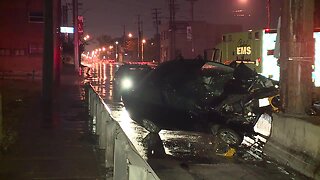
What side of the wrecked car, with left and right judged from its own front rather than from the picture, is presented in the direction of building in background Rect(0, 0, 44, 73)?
back

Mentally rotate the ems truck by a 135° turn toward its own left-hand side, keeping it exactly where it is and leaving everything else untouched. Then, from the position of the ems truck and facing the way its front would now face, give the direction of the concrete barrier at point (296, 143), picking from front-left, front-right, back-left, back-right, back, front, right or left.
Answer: front

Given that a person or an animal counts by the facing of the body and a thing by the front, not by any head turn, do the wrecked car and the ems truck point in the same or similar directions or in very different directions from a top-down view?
very different directions

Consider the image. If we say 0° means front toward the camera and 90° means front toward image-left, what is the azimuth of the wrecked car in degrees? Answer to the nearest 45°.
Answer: approximately 315°

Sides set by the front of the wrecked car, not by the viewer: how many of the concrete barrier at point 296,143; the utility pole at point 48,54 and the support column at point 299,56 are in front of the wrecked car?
2

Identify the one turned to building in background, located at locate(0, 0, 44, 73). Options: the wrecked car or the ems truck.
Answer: the ems truck

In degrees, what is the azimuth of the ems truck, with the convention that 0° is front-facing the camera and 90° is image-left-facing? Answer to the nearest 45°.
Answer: approximately 135°

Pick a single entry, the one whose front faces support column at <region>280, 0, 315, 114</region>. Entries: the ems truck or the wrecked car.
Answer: the wrecked car
